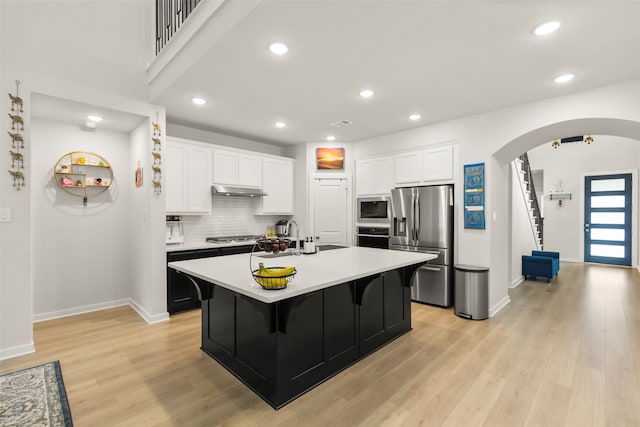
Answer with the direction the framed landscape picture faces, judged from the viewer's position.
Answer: facing the viewer

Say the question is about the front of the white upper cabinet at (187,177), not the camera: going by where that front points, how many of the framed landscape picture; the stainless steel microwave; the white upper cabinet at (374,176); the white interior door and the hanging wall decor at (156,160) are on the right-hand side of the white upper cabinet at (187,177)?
1

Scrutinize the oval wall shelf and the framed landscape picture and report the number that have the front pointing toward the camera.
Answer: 2

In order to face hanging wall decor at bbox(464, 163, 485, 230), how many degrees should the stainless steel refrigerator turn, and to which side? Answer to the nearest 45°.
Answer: approximately 135° to its left

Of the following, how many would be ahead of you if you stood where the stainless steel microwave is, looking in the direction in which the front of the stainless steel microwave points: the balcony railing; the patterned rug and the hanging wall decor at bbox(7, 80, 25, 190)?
3

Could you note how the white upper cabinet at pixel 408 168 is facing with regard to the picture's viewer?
facing the viewer and to the left of the viewer

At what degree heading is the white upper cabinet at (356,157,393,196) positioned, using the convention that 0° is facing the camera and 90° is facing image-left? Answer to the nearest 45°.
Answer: approximately 45°

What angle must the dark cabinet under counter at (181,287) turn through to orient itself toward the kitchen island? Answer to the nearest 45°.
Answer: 0° — it already faces it

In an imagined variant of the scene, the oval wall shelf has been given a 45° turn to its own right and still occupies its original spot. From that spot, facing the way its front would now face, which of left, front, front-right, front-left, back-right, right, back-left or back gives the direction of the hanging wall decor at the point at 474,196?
left

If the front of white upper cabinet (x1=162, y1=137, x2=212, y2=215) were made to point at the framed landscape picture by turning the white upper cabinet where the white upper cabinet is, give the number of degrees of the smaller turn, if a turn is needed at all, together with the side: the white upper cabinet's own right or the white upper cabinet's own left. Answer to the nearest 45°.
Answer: approximately 45° to the white upper cabinet's own left

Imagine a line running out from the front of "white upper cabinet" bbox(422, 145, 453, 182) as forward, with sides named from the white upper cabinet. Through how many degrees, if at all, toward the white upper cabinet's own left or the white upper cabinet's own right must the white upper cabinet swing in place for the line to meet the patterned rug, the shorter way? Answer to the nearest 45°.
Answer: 0° — it already faces it

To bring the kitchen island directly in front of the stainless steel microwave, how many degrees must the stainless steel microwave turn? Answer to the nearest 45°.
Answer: approximately 45° to its left

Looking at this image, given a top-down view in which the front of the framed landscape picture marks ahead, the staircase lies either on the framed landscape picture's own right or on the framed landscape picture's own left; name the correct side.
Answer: on the framed landscape picture's own left

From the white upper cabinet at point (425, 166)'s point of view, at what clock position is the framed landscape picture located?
The framed landscape picture is roughly at 2 o'clock from the white upper cabinet.

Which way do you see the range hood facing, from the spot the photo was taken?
facing the viewer and to the right of the viewer
